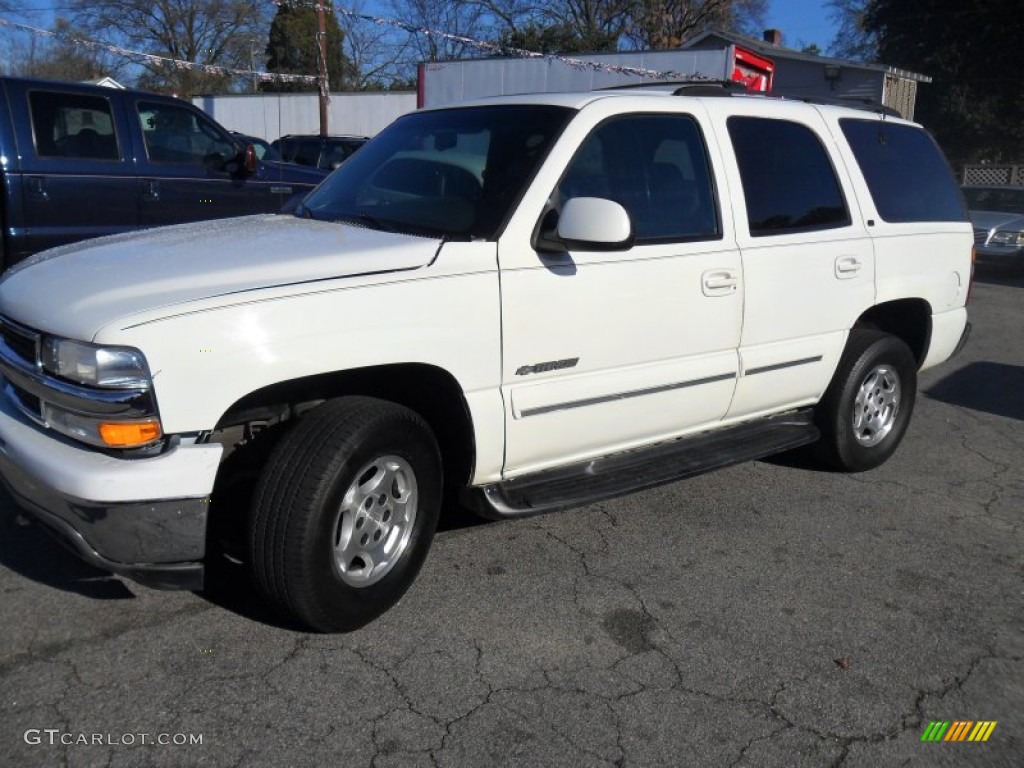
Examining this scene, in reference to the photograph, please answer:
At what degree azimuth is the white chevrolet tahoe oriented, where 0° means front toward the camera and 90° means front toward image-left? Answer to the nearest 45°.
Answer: approximately 45°

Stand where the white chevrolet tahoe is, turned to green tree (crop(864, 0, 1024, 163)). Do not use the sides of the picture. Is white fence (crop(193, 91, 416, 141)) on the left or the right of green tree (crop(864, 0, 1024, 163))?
left

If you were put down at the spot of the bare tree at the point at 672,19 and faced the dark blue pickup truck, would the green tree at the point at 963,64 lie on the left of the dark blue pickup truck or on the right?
left

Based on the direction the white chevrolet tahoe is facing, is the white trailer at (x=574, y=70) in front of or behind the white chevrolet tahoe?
behind

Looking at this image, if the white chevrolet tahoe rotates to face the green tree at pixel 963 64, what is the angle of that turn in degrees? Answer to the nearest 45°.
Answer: approximately 180°

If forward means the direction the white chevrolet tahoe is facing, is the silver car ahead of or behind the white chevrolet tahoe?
behind

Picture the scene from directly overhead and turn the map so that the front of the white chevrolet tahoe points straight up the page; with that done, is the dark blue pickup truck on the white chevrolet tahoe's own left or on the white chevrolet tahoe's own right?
on the white chevrolet tahoe's own right

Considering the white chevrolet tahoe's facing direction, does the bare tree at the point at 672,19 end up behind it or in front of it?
behind
